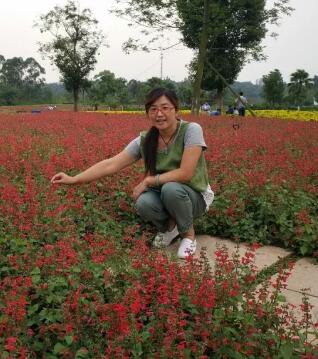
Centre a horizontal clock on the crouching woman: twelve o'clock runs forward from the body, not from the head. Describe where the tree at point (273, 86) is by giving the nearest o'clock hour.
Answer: The tree is roughly at 5 o'clock from the crouching woman.

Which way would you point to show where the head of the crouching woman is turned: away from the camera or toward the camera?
toward the camera

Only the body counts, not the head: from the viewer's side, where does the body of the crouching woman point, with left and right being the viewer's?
facing the viewer and to the left of the viewer
